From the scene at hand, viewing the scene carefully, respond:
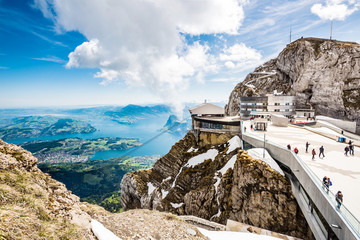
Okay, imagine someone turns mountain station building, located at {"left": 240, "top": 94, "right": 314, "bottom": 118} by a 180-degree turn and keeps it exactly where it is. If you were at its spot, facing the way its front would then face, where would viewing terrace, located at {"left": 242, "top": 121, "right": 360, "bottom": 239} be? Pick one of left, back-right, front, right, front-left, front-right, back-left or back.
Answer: back

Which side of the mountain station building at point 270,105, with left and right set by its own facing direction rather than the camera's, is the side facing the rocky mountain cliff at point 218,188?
front

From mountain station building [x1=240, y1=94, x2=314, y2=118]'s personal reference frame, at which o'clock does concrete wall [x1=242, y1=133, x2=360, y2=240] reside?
The concrete wall is roughly at 12 o'clock from the mountain station building.

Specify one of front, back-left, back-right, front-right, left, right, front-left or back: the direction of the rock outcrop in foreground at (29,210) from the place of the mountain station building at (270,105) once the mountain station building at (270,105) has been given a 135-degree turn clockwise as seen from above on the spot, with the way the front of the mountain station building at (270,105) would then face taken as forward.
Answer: back-left

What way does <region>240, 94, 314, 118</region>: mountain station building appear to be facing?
toward the camera
